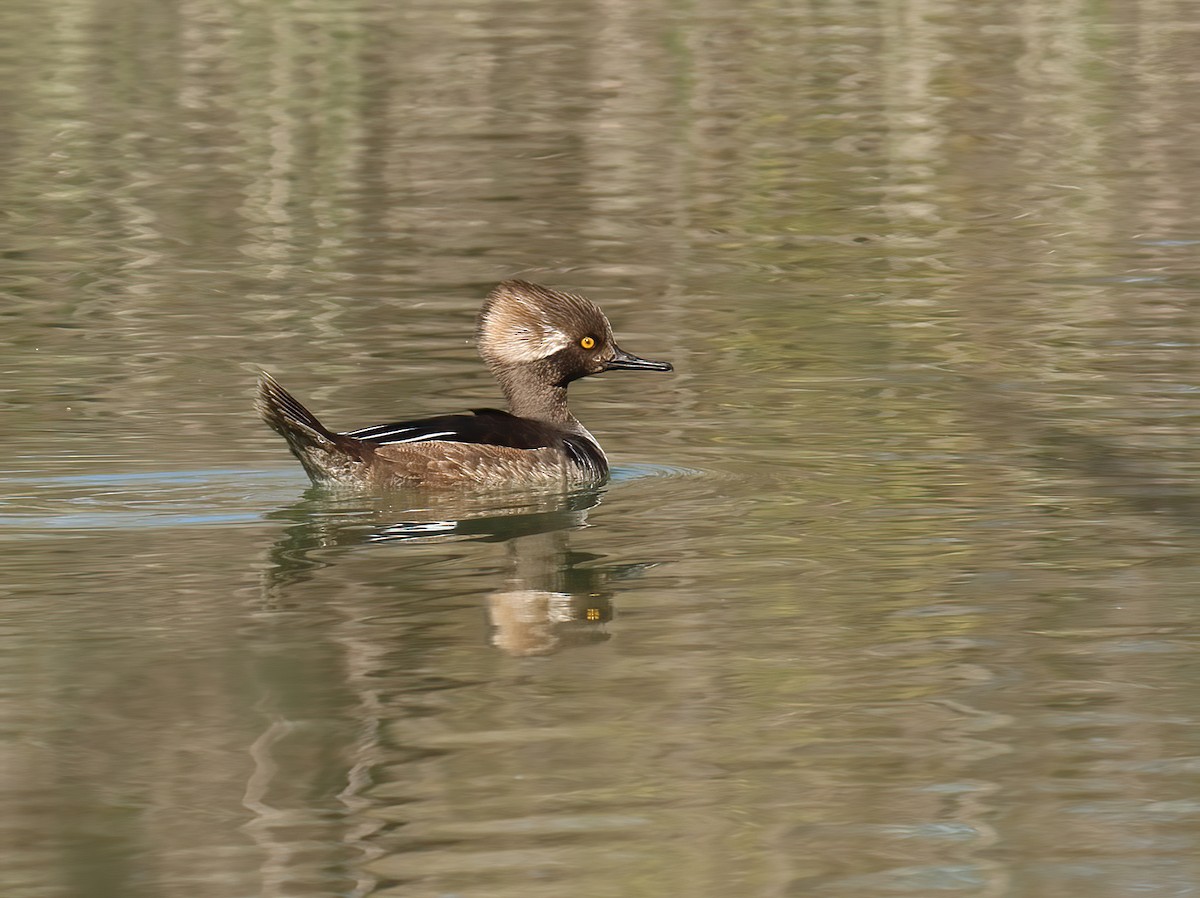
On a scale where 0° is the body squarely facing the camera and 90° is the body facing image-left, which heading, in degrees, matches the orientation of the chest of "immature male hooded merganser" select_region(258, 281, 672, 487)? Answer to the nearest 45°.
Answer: approximately 270°
